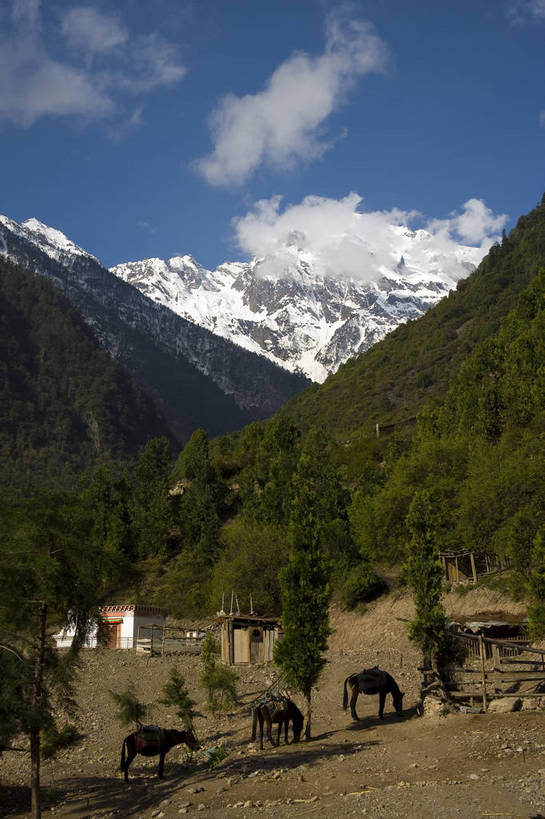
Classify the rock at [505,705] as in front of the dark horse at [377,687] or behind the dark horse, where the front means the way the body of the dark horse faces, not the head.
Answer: in front

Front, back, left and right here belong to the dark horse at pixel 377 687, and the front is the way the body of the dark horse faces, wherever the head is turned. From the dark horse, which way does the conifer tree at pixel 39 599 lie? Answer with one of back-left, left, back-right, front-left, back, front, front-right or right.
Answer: back-right

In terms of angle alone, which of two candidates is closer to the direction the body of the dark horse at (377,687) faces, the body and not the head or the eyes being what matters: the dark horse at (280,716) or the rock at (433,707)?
the rock

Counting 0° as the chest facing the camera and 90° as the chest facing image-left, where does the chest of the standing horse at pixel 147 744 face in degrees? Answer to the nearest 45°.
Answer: approximately 270°

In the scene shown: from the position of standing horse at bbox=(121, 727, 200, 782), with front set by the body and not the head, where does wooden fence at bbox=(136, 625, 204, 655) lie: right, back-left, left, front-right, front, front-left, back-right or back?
left

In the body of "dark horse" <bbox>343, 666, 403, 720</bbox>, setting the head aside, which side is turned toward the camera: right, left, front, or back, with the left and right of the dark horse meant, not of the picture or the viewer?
right

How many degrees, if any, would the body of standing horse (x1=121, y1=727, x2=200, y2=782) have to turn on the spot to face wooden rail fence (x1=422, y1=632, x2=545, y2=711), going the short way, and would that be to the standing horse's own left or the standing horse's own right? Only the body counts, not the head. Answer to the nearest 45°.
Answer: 0° — it already faces it

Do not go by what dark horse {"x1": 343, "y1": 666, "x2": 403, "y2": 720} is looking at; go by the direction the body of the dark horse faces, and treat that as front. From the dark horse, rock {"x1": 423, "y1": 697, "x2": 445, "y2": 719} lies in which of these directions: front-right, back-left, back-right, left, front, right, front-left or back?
front-right

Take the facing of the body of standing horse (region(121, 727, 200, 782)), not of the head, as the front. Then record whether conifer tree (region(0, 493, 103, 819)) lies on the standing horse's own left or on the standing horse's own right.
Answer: on the standing horse's own right

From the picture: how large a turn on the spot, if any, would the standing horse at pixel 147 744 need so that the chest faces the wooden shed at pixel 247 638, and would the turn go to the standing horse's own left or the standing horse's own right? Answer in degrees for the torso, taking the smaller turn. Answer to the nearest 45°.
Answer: approximately 90° to the standing horse's own left
